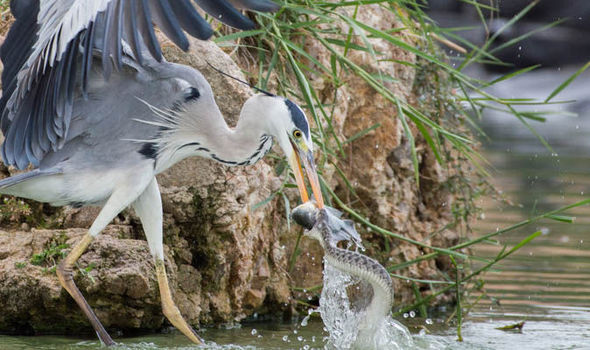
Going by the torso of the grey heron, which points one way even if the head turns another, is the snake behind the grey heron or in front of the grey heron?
in front

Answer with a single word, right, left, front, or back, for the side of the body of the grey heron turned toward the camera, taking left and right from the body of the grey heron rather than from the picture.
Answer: right
